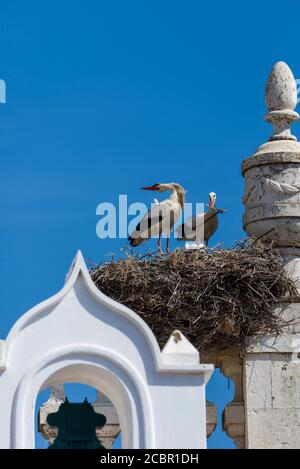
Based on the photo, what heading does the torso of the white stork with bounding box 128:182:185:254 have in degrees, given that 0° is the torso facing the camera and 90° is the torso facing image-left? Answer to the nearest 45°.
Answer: approximately 270°

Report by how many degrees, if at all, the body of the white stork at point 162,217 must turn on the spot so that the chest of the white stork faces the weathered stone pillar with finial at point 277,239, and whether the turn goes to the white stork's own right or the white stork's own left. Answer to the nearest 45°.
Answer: approximately 45° to the white stork's own right
